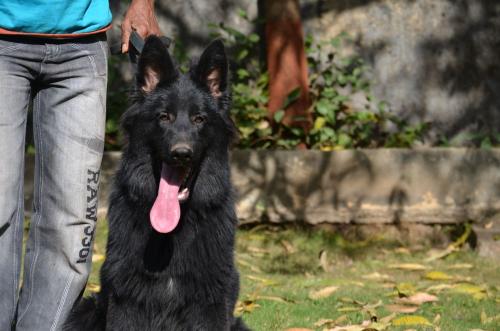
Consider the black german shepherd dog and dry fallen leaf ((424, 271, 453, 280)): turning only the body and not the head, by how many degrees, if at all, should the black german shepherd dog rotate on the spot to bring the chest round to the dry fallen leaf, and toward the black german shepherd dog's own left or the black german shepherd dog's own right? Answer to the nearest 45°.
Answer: approximately 135° to the black german shepherd dog's own left

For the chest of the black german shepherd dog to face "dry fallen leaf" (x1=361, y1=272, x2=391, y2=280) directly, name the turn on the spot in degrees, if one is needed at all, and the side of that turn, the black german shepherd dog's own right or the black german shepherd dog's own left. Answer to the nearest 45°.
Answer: approximately 135° to the black german shepherd dog's own left

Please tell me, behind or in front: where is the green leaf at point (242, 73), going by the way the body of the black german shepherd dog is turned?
behind

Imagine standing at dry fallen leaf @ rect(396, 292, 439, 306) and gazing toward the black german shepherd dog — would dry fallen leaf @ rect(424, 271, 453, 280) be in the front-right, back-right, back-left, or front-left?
back-right

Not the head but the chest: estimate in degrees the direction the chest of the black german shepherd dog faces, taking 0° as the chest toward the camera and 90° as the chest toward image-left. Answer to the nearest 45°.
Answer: approximately 0°

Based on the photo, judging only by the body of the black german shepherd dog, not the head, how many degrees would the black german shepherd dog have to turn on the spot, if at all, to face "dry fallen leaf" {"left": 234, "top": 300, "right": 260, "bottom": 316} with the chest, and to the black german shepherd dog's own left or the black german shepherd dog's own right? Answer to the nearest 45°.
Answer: approximately 135° to the black german shepherd dog's own left

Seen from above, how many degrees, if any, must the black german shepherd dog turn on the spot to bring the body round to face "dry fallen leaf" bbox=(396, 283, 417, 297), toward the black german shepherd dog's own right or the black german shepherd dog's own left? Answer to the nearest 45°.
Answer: approximately 135° to the black german shepherd dog's own left

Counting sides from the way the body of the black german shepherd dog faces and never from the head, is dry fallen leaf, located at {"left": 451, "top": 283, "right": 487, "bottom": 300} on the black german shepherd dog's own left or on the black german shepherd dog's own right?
on the black german shepherd dog's own left
